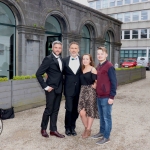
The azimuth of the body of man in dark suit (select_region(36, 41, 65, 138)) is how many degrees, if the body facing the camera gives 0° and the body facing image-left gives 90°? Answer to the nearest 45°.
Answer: approximately 315°

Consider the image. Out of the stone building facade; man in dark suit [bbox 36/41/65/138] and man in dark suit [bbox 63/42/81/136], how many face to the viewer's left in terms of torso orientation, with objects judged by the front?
0

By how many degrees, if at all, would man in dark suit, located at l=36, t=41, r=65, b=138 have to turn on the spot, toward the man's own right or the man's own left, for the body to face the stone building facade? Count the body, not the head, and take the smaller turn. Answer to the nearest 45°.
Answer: approximately 135° to the man's own left

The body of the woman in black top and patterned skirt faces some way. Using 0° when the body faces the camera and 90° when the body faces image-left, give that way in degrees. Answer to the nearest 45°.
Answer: approximately 45°

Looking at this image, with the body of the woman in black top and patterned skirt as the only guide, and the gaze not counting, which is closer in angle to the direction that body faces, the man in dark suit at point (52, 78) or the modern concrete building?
the man in dark suit

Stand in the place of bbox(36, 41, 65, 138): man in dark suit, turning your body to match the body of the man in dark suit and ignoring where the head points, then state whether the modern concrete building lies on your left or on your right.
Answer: on your left

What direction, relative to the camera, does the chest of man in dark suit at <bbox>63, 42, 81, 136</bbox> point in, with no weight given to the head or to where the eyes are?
toward the camera

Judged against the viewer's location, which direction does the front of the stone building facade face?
facing the viewer and to the right of the viewer

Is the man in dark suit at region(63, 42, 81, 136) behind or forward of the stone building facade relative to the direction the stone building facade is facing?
forward
